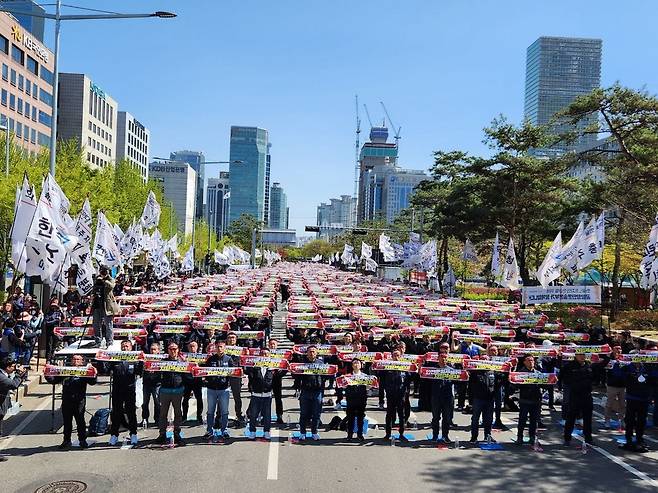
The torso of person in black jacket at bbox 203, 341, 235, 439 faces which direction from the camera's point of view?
toward the camera

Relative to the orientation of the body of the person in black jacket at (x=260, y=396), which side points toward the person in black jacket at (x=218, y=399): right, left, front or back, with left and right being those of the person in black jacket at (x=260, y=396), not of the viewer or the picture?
right

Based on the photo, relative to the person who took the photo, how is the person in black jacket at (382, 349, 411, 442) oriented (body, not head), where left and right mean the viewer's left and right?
facing the viewer

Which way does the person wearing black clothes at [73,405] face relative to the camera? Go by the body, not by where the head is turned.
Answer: toward the camera

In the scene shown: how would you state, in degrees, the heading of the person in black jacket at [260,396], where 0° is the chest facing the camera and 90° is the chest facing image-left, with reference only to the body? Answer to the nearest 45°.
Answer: approximately 0°

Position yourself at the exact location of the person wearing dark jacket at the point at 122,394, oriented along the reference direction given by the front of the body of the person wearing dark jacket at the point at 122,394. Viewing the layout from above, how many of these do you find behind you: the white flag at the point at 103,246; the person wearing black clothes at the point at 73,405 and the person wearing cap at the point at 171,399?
1

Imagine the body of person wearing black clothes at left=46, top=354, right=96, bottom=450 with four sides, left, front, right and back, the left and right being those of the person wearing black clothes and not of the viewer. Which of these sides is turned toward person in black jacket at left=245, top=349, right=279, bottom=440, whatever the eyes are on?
left

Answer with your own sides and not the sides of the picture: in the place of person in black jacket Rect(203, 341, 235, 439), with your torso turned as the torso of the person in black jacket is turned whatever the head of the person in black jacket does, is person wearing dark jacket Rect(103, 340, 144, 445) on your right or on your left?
on your right

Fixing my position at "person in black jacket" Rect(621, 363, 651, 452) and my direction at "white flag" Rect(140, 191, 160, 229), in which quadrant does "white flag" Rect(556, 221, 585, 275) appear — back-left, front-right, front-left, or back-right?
front-right

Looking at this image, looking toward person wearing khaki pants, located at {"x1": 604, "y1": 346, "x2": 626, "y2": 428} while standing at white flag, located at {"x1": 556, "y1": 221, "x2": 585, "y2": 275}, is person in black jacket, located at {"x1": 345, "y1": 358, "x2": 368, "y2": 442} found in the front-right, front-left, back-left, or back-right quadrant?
front-right

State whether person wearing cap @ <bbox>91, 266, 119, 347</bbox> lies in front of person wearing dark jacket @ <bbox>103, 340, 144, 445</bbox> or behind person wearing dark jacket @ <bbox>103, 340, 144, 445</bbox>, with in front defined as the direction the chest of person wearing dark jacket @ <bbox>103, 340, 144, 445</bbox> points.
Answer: behind

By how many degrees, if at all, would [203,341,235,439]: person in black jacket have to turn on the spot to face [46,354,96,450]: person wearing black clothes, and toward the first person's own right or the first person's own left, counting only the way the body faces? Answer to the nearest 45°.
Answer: approximately 90° to the first person's own right

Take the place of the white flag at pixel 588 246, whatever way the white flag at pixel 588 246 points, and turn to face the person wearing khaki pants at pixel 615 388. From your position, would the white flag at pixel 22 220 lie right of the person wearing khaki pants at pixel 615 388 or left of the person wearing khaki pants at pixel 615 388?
right

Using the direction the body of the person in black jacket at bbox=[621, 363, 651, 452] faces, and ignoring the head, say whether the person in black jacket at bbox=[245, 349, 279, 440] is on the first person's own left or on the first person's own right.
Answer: on the first person's own right

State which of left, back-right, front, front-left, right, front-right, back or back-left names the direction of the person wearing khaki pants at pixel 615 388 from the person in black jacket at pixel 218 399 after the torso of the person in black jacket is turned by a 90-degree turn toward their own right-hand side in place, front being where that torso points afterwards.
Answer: back

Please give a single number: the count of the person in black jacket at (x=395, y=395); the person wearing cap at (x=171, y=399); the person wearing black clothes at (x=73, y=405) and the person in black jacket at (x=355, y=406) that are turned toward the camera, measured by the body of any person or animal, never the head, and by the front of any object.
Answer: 4
